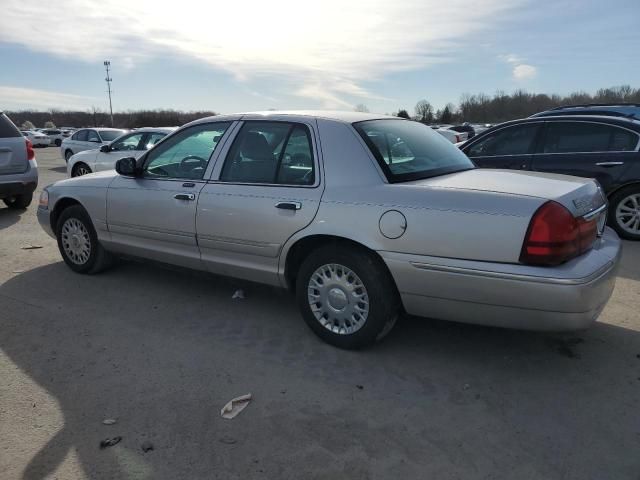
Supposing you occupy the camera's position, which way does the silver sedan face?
facing away from the viewer and to the left of the viewer

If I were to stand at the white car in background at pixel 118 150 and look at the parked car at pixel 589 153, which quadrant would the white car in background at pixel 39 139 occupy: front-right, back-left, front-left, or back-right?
back-left

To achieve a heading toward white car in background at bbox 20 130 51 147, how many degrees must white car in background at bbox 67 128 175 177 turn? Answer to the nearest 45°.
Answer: approximately 90° to its right

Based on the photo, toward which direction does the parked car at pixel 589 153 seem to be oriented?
to the viewer's left

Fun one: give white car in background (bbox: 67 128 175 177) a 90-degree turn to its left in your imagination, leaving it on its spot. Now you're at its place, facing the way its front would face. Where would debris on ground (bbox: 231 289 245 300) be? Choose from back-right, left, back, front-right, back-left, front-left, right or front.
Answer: front

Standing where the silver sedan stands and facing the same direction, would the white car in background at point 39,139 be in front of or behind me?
in front

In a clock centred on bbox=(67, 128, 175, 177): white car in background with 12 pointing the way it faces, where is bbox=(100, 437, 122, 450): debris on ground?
The debris on ground is roughly at 9 o'clock from the white car in background.

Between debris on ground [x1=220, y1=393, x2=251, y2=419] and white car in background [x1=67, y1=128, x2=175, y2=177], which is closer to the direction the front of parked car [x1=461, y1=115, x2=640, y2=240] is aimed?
the white car in background

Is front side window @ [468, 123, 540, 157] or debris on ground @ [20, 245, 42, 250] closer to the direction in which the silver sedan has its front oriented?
the debris on ground

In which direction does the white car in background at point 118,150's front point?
to the viewer's left
